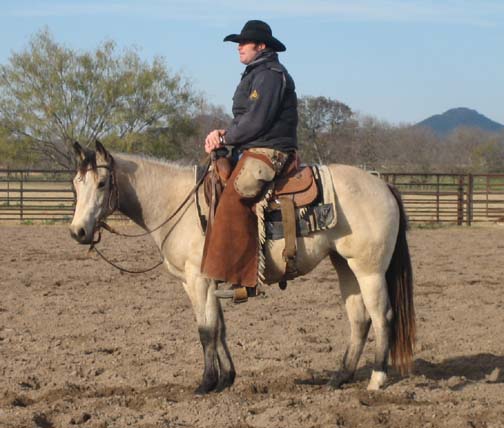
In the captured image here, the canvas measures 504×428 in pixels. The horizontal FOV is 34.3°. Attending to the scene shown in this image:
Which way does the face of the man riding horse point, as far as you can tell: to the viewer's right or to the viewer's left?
to the viewer's left

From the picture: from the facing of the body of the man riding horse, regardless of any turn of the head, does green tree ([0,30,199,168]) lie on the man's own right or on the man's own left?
on the man's own right

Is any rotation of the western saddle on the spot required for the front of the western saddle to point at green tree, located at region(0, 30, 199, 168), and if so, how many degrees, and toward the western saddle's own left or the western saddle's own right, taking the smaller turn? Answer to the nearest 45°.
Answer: approximately 90° to the western saddle's own right

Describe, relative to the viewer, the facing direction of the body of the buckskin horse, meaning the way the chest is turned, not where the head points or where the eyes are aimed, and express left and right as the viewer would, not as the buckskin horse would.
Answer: facing to the left of the viewer

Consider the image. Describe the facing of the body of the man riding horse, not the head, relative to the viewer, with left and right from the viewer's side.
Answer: facing to the left of the viewer

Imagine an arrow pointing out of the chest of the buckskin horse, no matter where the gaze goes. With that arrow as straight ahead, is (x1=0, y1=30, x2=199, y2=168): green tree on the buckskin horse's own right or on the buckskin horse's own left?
on the buckskin horse's own right

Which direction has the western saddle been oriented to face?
to the viewer's left
